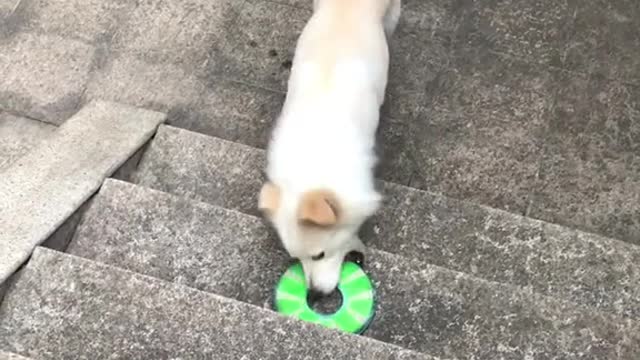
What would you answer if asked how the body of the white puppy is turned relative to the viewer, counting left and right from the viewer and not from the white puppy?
facing the viewer
